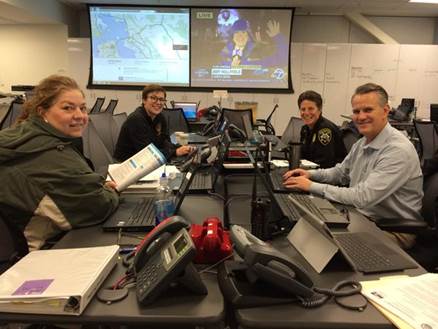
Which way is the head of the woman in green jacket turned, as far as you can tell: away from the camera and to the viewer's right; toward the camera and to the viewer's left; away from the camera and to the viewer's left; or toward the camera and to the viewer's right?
toward the camera and to the viewer's right

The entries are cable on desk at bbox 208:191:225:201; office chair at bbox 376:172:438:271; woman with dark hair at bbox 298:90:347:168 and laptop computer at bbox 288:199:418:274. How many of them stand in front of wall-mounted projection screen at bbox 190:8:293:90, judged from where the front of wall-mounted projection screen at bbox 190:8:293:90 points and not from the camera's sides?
4

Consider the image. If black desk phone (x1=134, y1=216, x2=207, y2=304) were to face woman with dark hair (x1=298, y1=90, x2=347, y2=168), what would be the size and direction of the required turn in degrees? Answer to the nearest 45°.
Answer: approximately 180°

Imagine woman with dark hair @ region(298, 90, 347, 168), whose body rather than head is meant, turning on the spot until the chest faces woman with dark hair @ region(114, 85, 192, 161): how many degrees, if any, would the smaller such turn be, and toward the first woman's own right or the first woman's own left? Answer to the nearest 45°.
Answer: approximately 45° to the first woman's own right

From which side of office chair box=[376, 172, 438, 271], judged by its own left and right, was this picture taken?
left

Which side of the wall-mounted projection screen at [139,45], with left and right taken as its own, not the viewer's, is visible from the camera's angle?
front

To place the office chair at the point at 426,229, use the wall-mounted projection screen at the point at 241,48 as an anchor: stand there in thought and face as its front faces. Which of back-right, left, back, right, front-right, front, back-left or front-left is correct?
front

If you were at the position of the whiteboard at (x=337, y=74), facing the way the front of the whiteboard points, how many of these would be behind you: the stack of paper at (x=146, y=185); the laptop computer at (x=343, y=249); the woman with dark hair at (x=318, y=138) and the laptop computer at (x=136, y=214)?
0

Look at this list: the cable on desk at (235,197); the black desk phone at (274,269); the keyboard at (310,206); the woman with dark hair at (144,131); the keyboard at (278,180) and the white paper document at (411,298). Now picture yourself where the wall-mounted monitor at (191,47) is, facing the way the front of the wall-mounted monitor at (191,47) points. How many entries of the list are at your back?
0

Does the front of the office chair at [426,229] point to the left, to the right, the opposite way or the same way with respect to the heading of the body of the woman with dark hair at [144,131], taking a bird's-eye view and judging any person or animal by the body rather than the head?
the opposite way

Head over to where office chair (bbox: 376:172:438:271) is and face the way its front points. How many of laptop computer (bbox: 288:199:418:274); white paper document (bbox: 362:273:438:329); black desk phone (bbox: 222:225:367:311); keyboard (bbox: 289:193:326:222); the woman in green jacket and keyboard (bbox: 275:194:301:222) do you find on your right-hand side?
0

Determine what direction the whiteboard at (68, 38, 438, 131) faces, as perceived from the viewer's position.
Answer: facing the viewer

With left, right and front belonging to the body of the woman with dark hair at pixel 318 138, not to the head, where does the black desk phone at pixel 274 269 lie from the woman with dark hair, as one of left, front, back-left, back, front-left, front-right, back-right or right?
front-left

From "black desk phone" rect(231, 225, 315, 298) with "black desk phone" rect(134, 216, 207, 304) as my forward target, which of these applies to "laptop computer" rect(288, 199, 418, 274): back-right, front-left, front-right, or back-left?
back-right

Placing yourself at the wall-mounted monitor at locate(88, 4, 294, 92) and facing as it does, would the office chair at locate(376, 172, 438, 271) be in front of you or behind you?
in front

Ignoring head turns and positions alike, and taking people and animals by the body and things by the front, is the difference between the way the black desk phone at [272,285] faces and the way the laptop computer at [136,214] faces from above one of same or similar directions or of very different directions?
very different directions

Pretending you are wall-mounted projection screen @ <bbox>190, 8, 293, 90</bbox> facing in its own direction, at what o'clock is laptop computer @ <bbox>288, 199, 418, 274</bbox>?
The laptop computer is roughly at 12 o'clock from the wall-mounted projection screen.

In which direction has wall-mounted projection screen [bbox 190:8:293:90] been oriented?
toward the camera
